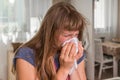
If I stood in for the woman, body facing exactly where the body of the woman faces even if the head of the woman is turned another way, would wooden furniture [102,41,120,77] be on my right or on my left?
on my left

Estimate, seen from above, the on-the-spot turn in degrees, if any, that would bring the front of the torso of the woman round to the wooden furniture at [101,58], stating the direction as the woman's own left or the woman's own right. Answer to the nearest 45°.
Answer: approximately 135° to the woman's own left

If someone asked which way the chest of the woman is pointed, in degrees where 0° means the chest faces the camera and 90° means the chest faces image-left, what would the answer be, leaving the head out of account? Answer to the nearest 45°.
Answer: approximately 315°
